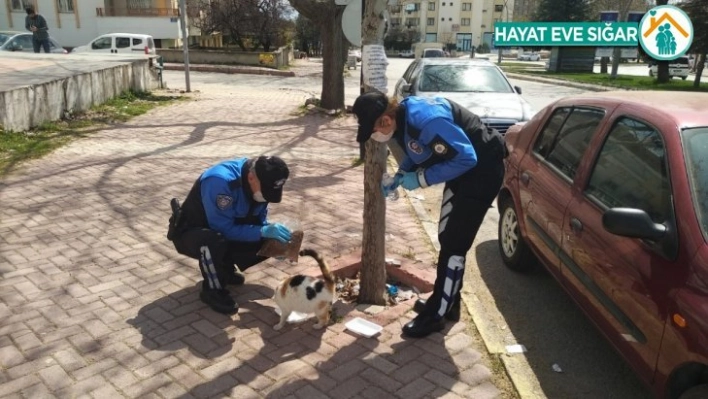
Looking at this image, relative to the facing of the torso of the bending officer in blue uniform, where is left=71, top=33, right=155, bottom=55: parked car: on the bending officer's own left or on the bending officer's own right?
on the bending officer's own right

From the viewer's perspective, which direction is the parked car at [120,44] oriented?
to the viewer's left

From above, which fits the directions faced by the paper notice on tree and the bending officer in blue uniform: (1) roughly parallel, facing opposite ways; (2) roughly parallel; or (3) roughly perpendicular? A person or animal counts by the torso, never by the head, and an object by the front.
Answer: roughly perpendicular

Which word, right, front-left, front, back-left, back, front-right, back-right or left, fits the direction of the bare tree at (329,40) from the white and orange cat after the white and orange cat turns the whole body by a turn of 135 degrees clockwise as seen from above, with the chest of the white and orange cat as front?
front-left

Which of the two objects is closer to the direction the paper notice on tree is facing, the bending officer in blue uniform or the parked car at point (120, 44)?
the bending officer in blue uniform

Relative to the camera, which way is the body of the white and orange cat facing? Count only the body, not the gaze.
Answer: to the viewer's left

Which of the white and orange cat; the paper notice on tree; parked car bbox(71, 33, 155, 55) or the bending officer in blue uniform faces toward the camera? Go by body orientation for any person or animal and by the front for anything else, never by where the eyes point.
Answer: the paper notice on tree

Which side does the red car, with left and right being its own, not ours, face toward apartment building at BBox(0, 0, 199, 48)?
back

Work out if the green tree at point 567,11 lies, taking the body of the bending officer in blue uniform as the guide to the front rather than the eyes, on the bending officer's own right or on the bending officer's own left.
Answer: on the bending officer's own right

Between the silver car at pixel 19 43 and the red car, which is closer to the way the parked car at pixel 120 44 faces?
the silver car

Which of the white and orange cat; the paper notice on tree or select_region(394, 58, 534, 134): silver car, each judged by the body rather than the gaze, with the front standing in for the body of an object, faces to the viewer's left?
the white and orange cat

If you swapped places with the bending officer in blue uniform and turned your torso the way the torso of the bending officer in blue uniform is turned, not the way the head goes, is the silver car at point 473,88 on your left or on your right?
on your right

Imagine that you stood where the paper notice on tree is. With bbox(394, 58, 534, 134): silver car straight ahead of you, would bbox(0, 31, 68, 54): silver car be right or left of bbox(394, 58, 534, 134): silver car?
left

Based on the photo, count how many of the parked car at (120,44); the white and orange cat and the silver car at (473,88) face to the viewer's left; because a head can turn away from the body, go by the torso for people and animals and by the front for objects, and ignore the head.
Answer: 2

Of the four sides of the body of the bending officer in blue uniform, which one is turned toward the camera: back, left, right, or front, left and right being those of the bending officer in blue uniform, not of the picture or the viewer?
left

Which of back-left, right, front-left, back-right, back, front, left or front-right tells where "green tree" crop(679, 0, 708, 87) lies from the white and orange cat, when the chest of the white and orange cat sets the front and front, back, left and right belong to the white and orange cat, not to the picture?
back-right

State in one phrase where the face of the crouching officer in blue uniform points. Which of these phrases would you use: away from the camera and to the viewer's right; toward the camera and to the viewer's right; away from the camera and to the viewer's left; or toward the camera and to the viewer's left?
toward the camera and to the viewer's right

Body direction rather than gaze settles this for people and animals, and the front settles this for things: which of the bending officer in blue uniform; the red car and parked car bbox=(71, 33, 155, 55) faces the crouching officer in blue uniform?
the bending officer in blue uniform

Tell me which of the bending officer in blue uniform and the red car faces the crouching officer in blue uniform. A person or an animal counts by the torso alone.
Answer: the bending officer in blue uniform

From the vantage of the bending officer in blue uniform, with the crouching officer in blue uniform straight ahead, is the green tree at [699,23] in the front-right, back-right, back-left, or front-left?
back-right
